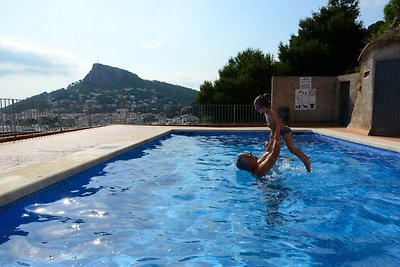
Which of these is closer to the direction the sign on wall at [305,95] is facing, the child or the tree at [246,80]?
the child

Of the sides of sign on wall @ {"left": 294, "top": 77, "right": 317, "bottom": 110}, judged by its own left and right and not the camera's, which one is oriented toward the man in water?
front

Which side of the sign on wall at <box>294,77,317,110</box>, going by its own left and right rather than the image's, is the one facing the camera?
front

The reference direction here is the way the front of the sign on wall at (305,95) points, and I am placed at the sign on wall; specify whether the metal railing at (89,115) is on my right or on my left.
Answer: on my right

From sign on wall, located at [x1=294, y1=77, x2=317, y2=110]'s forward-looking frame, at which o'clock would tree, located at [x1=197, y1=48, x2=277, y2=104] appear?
The tree is roughly at 5 o'clock from the sign on wall.

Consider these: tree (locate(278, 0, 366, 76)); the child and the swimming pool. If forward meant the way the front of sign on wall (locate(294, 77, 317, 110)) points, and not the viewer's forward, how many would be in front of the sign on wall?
2

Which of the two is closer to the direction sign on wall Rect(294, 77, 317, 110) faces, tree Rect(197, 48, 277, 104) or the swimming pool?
the swimming pool

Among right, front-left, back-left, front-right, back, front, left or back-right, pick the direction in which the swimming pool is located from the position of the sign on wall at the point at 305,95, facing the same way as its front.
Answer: front

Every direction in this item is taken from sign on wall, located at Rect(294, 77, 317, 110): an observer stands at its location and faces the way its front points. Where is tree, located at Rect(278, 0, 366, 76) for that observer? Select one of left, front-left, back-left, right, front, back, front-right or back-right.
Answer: back

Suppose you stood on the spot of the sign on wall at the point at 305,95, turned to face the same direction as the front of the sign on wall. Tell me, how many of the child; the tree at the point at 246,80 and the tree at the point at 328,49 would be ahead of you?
1

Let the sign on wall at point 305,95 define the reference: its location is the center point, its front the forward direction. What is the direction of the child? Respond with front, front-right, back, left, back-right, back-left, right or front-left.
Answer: front

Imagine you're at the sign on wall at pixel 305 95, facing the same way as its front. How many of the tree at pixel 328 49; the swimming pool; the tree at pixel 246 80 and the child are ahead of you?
2

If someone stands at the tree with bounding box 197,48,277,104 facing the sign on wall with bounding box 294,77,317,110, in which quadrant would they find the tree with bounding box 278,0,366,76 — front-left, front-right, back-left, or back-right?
front-left

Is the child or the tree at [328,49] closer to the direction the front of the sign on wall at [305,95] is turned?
the child
